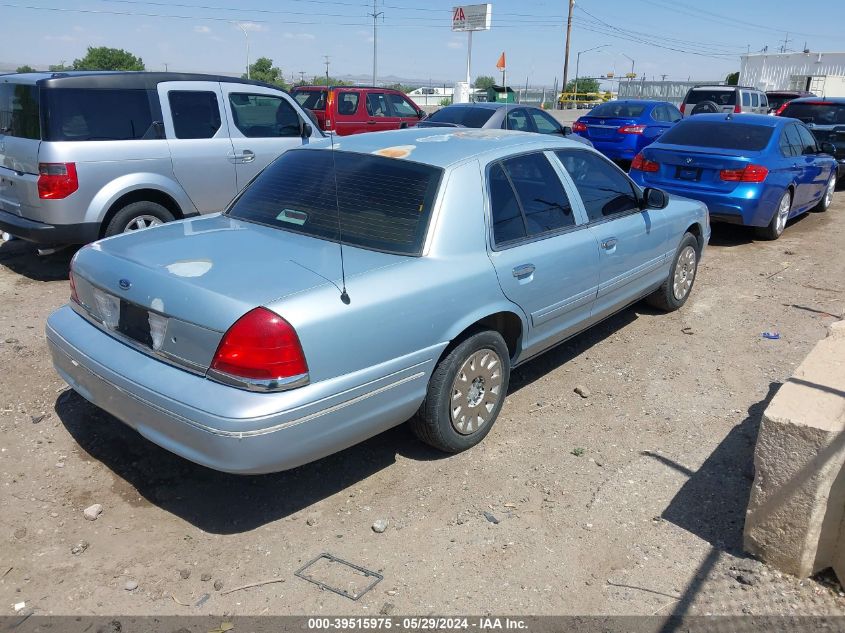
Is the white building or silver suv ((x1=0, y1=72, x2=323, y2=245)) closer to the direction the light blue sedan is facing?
the white building

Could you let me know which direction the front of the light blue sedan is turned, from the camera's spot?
facing away from the viewer and to the right of the viewer

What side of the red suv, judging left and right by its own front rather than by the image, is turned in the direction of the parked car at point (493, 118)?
right

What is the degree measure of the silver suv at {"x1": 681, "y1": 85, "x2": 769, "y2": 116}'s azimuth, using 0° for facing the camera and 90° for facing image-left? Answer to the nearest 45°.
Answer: approximately 225°

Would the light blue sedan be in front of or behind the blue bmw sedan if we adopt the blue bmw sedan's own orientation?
behind

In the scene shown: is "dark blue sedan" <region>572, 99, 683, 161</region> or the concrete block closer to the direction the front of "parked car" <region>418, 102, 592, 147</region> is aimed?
the dark blue sedan

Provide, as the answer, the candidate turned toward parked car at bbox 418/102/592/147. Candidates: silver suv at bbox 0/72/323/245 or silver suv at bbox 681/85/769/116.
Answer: silver suv at bbox 0/72/323/245

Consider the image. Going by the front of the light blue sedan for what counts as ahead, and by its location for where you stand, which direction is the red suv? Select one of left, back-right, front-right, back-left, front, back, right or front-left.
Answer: front-left

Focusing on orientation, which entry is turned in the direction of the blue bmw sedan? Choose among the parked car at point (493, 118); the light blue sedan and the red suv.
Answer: the light blue sedan

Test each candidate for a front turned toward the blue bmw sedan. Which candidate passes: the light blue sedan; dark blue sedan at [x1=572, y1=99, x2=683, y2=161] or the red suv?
the light blue sedan

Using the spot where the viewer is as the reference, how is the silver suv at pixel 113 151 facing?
facing away from the viewer and to the right of the viewer

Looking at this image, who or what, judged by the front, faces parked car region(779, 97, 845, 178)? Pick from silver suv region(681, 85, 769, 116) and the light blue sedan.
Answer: the light blue sedan

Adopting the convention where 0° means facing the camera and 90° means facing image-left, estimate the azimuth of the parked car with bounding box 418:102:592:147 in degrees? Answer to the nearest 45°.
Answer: approximately 225°
